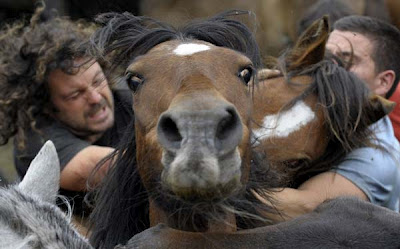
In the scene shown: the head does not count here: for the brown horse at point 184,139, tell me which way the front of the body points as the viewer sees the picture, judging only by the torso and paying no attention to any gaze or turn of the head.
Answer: toward the camera

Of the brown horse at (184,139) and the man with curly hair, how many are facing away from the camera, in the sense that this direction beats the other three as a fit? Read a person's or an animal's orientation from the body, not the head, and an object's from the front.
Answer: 0

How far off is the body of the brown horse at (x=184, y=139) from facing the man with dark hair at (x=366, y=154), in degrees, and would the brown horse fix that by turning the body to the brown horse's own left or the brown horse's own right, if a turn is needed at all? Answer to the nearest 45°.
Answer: approximately 135° to the brown horse's own left

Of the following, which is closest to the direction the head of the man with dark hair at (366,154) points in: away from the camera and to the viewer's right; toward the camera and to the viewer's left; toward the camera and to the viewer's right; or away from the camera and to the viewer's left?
toward the camera and to the viewer's left

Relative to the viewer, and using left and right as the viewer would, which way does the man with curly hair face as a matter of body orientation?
facing the viewer and to the right of the viewer

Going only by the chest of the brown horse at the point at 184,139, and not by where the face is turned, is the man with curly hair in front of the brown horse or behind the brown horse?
behind

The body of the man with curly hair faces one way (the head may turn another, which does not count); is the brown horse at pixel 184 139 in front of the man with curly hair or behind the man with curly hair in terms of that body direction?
in front

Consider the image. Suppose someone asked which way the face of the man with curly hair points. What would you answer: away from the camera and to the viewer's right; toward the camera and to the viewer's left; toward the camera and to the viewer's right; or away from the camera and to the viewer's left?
toward the camera and to the viewer's right

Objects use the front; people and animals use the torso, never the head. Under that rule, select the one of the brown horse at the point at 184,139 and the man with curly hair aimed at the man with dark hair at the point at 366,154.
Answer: the man with curly hair

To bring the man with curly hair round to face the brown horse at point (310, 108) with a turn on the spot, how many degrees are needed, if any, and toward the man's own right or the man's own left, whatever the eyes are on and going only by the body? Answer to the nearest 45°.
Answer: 0° — they already face it

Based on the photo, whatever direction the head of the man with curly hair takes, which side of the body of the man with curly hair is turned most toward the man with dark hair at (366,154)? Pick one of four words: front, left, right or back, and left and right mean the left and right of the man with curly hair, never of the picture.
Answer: front
